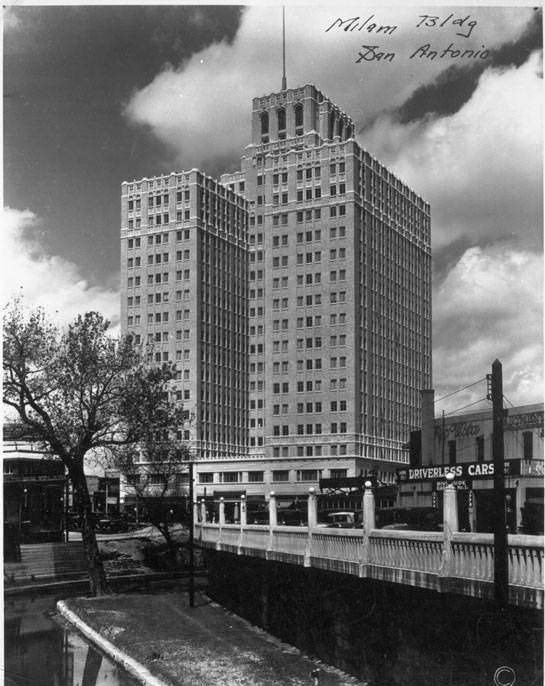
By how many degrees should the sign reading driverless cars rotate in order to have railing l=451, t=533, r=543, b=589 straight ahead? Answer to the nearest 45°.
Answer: approximately 45° to its left

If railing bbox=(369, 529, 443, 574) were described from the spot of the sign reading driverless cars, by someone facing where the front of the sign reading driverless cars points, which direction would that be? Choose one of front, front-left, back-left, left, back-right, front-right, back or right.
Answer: front-left

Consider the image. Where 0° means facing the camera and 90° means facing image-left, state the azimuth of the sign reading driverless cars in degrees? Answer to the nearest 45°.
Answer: approximately 45°

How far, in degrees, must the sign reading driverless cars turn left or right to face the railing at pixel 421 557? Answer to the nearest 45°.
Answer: approximately 45° to its left

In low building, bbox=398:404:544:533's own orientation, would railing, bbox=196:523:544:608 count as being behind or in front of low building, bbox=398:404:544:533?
in front

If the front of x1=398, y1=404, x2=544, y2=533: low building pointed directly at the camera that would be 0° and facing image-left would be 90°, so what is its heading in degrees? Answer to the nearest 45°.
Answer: approximately 45°

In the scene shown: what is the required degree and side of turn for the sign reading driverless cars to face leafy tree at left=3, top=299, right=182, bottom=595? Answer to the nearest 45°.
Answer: approximately 45° to its right

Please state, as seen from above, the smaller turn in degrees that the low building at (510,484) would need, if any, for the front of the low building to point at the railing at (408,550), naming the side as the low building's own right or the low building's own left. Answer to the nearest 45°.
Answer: approximately 45° to the low building's own left

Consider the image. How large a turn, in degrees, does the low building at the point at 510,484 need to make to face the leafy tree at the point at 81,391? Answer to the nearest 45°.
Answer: approximately 45° to its right

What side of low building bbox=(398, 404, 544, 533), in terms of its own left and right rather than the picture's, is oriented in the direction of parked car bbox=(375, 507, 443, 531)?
front

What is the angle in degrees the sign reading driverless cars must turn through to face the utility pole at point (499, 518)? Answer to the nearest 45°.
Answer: approximately 45° to its left

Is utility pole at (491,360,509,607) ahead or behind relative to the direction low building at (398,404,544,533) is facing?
ahead
